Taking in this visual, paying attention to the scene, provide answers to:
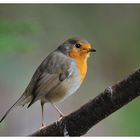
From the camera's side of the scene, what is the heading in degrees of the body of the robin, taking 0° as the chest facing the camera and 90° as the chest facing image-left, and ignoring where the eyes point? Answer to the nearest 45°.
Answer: approximately 270°

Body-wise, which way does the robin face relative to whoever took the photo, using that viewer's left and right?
facing to the right of the viewer
